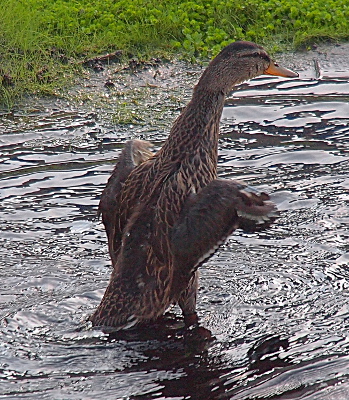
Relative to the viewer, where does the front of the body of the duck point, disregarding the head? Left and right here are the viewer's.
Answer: facing away from the viewer and to the right of the viewer
